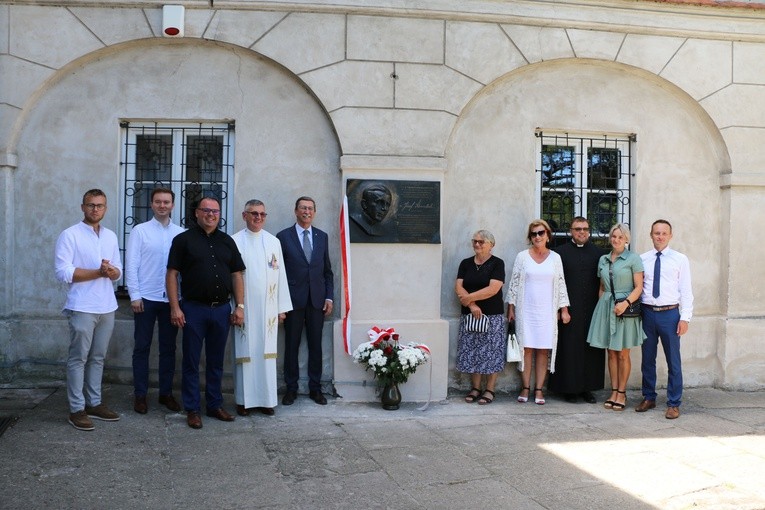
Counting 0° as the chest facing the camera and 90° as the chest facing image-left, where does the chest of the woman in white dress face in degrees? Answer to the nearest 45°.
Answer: approximately 0°

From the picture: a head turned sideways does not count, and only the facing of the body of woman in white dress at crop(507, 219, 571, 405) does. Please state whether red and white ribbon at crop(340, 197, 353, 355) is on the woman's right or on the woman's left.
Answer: on the woman's right

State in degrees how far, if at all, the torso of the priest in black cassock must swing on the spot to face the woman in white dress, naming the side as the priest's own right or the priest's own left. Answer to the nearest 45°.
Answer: approximately 45° to the priest's own right

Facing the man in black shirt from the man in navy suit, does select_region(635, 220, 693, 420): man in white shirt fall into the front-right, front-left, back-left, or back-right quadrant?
back-left

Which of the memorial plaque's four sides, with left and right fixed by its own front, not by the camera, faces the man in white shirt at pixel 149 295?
right

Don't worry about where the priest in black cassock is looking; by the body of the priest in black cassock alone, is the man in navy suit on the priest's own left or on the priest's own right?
on the priest's own right

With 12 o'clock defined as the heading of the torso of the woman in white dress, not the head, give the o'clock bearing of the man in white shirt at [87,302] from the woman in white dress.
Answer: The man in white shirt is roughly at 2 o'clock from the woman in white dress.

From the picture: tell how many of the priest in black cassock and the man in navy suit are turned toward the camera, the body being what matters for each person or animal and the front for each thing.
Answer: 2

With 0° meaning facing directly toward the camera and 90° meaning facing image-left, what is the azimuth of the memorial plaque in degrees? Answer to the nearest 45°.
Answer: approximately 0°
